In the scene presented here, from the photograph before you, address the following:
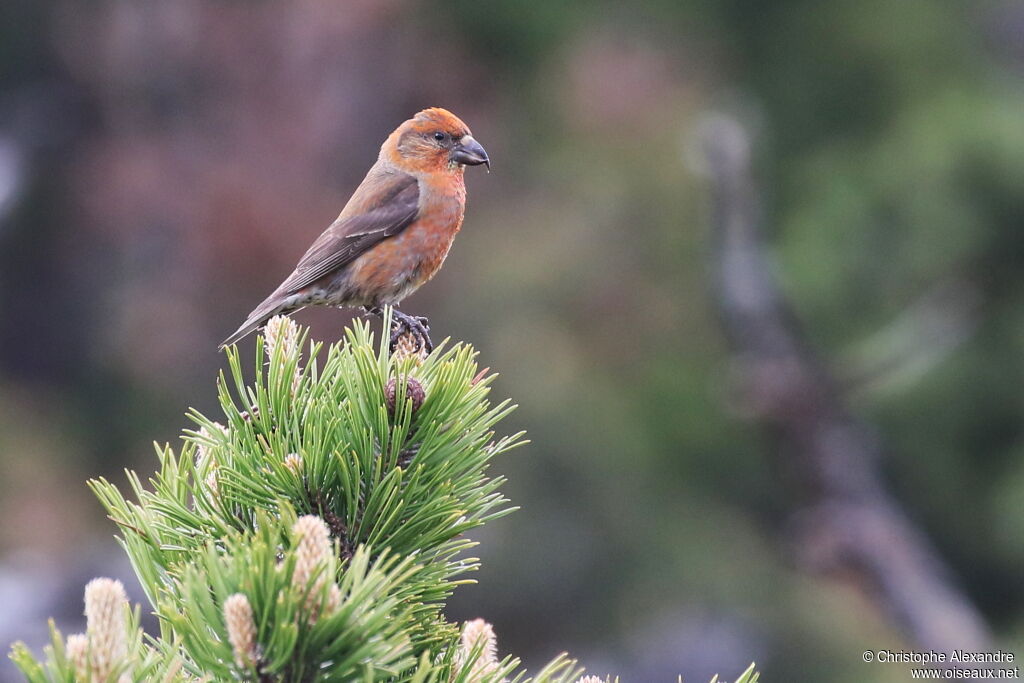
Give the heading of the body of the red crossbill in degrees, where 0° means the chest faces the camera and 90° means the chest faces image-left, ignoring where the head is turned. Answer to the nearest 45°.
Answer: approximately 270°

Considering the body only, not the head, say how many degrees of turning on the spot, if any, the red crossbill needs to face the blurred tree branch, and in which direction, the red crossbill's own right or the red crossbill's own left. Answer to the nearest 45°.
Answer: approximately 45° to the red crossbill's own left
